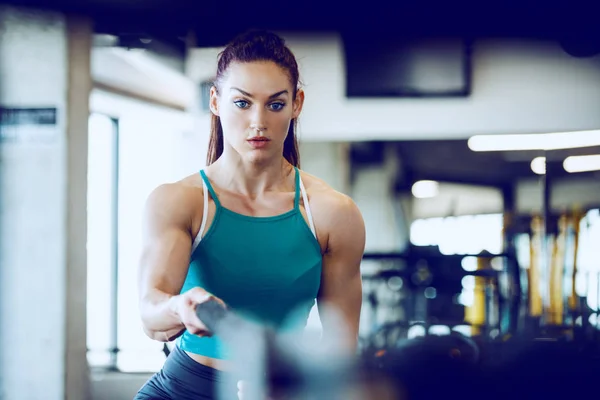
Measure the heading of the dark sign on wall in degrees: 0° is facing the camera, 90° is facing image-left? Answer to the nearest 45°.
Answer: approximately 0°

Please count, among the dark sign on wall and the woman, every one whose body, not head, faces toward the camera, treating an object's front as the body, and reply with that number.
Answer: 2

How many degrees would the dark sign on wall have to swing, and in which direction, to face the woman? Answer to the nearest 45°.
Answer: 0° — it already faces them

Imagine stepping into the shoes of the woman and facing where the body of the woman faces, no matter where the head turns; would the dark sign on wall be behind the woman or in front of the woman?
behind
